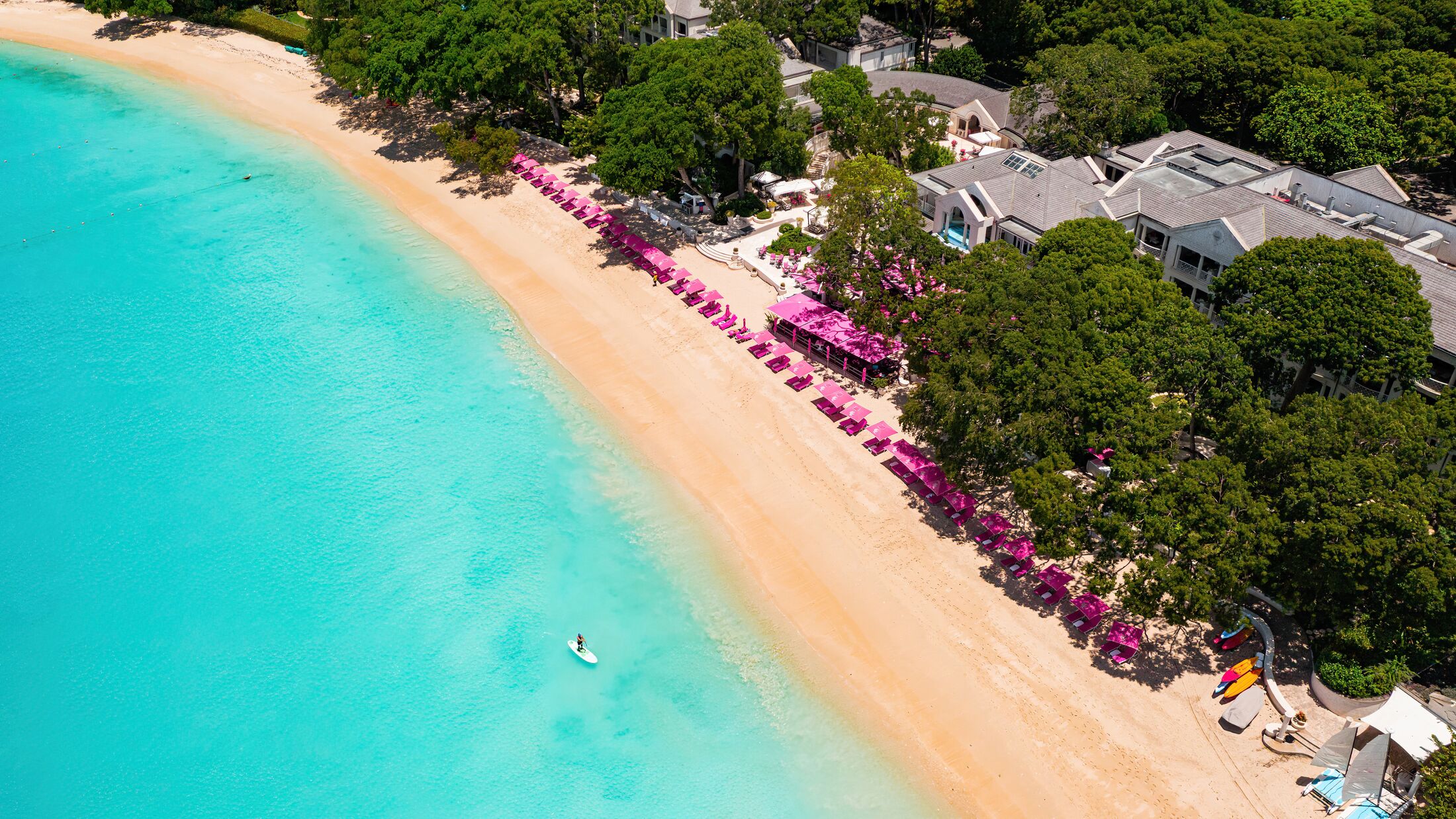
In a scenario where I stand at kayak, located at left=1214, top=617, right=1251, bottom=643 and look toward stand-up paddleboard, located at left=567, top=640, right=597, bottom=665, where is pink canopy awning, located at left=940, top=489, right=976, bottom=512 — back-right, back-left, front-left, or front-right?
front-right

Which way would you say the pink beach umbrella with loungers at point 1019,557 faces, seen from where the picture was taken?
facing the viewer and to the left of the viewer

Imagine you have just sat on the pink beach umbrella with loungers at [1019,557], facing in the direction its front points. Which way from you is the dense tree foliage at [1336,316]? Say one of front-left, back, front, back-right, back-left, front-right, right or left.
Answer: back

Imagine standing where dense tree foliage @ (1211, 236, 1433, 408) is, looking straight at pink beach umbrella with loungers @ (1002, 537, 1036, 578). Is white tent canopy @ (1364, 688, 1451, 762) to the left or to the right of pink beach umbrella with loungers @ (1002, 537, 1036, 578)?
left

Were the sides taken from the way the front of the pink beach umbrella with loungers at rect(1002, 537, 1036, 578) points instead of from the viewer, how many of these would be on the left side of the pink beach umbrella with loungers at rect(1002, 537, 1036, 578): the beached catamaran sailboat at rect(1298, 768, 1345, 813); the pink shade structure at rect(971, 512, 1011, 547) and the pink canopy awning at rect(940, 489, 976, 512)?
1

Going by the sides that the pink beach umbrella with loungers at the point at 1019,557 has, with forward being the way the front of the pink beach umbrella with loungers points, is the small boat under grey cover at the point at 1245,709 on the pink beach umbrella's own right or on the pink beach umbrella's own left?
on the pink beach umbrella's own left

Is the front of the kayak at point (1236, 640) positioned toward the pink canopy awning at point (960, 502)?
no

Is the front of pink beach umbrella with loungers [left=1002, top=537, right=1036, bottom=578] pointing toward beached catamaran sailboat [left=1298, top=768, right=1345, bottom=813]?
no
